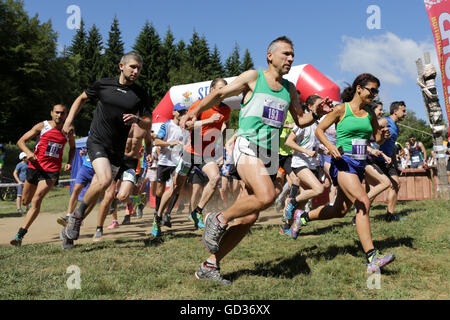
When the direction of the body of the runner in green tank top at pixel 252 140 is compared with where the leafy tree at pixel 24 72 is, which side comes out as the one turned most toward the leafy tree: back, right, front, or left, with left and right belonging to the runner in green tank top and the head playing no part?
back

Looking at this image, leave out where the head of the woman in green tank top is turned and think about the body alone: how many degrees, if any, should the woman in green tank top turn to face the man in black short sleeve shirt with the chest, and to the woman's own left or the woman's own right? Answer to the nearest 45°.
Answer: approximately 135° to the woman's own right

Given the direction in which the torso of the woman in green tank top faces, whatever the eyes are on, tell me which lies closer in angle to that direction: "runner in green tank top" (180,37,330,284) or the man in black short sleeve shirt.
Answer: the runner in green tank top
